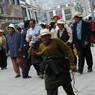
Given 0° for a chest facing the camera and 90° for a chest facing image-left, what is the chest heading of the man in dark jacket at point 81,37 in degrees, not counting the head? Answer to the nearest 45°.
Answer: approximately 45°

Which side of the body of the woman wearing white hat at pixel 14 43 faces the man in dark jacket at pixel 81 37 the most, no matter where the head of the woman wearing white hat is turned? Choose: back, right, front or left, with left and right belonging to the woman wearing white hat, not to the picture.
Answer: left

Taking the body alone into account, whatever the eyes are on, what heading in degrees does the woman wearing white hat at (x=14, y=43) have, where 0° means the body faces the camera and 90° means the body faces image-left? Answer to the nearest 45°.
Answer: approximately 45°

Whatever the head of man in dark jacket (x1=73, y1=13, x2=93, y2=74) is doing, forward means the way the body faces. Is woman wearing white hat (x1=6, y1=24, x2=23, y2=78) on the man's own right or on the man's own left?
on the man's own right
